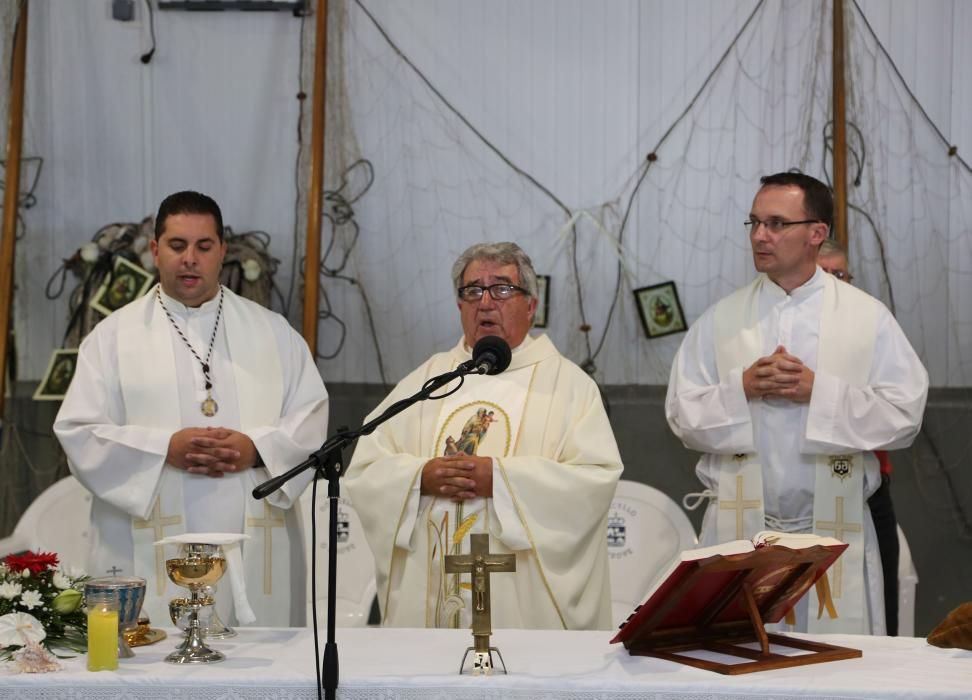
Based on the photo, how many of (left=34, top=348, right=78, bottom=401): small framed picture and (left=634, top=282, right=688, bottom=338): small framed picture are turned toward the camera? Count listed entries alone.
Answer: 2

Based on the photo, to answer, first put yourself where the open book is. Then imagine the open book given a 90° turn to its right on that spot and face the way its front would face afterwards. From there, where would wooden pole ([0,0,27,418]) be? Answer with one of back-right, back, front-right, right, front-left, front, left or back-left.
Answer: left

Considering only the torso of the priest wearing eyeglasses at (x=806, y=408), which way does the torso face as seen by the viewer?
toward the camera

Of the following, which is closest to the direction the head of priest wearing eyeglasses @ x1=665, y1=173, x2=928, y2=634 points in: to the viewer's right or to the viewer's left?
to the viewer's left

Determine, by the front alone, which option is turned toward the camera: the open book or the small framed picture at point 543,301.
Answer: the small framed picture

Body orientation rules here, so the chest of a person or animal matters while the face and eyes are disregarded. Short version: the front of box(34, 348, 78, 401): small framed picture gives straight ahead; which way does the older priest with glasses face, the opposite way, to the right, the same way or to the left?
the same way

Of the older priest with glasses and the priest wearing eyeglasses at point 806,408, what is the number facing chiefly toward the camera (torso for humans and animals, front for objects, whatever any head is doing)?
2

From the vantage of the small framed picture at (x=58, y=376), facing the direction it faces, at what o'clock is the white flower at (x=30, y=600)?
The white flower is roughly at 12 o'clock from the small framed picture.

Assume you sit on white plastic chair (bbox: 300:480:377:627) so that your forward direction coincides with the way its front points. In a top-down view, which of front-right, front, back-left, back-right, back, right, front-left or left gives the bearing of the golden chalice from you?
front

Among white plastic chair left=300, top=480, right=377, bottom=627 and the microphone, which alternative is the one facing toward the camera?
the white plastic chair

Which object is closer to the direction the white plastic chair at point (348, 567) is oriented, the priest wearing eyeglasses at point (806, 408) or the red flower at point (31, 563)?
the red flower

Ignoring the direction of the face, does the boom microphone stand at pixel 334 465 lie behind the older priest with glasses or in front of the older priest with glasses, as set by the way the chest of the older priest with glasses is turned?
in front

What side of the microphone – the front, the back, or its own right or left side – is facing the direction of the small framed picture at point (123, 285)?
left

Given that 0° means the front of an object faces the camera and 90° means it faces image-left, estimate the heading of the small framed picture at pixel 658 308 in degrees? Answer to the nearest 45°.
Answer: approximately 0°

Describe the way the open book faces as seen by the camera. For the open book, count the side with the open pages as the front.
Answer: facing away from the viewer and to the left of the viewer

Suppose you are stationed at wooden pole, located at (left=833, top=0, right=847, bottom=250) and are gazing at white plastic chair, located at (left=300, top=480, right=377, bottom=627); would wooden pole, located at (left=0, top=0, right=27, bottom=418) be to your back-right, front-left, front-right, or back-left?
front-right

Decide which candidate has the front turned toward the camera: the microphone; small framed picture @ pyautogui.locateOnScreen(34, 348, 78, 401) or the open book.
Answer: the small framed picture

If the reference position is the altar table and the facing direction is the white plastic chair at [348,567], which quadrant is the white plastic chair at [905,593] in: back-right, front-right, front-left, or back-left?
front-right

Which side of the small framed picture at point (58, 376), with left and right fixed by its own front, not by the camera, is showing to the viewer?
front

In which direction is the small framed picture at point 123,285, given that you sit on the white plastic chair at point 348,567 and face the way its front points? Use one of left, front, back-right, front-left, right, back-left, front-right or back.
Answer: back-right

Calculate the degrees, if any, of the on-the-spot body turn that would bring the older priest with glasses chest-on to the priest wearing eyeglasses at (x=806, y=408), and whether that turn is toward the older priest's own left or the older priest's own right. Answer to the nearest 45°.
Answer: approximately 90° to the older priest's own left

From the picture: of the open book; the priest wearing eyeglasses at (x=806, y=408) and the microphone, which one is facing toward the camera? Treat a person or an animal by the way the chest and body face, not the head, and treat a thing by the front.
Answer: the priest wearing eyeglasses

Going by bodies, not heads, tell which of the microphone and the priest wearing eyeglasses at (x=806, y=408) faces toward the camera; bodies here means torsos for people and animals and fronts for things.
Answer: the priest wearing eyeglasses

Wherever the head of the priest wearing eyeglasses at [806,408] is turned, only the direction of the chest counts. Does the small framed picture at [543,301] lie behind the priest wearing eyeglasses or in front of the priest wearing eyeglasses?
behind

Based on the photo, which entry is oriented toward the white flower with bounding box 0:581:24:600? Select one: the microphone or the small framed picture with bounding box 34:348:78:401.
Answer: the small framed picture
